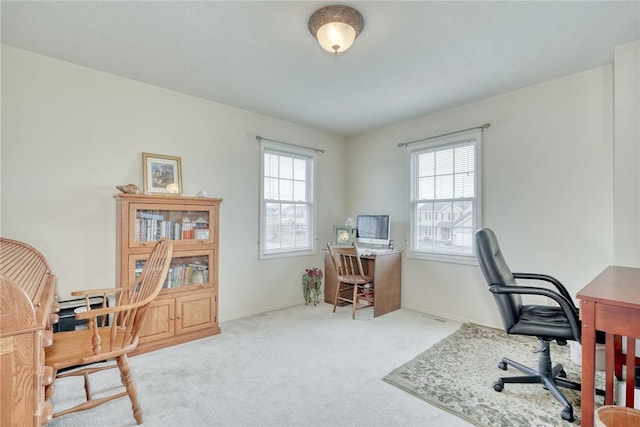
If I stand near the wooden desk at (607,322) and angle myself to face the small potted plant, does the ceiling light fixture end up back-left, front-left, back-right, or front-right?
front-left

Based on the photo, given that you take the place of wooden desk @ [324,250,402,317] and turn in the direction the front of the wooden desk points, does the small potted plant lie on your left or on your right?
on your right

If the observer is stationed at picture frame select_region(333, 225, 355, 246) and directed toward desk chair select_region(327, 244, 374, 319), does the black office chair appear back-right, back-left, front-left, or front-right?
front-left

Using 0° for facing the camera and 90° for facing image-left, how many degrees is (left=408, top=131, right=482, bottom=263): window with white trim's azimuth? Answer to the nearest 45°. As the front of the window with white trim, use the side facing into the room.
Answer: approximately 45°

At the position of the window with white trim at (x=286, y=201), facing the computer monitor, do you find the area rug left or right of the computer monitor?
right

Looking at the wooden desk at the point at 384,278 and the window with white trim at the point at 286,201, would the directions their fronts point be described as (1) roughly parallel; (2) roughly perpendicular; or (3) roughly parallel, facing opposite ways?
roughly perpendicular

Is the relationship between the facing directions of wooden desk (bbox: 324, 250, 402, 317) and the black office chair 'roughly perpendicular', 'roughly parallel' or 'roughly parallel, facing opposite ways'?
roughly perpendicular

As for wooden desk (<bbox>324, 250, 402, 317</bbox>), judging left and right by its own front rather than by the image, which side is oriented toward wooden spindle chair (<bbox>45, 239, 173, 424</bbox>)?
front

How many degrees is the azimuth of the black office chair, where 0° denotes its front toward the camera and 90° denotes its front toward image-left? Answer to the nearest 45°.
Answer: approximately 270°

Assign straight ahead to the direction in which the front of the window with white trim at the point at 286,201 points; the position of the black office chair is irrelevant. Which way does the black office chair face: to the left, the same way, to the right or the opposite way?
the same way

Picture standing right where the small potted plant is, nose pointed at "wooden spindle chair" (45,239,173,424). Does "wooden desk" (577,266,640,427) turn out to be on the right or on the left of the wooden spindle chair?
left

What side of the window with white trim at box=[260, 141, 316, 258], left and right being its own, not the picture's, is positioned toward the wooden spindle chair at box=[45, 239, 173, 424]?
right
